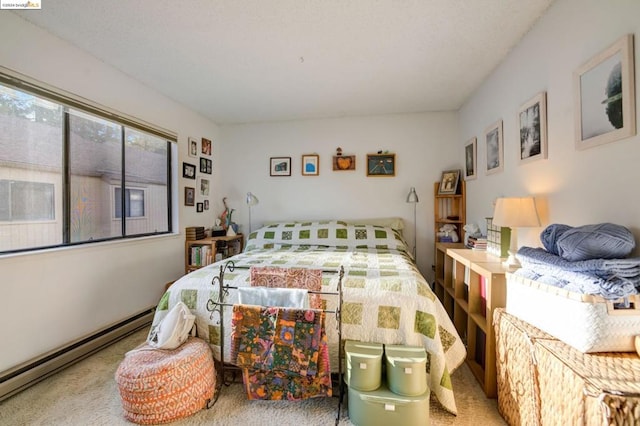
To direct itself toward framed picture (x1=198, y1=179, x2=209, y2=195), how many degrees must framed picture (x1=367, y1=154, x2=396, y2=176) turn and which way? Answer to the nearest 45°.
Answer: approximately 90° to its right

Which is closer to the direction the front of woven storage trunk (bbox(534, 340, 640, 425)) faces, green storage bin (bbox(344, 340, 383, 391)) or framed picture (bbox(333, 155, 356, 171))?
the green storage bin

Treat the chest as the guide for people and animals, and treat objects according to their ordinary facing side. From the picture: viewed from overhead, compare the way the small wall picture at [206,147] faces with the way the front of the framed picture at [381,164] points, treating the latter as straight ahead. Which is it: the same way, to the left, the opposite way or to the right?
to the left

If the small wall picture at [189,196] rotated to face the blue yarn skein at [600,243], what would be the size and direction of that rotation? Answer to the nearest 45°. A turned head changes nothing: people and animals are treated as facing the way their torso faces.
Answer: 0° — it already faces it

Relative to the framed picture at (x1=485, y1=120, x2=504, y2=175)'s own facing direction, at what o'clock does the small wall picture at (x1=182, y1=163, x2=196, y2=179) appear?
The small wall picture is roughly at 1 o'clock from the framed picture.

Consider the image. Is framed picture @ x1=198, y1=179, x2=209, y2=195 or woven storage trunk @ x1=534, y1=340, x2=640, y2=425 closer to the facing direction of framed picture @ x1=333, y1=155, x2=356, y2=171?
the woven storage trunk

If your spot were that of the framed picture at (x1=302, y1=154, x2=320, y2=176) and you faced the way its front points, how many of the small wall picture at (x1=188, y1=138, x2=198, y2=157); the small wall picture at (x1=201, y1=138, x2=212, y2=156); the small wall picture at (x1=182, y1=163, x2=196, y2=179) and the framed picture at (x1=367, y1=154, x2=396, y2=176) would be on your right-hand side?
3

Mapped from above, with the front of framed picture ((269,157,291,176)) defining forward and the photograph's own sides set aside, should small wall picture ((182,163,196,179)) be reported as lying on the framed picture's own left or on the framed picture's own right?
on the framed picture's own right

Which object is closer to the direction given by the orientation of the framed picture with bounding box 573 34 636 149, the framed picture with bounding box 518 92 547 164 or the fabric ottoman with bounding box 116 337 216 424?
the fabric ottoman
